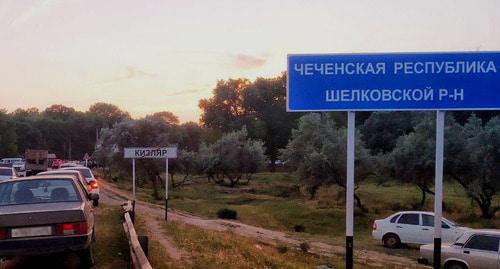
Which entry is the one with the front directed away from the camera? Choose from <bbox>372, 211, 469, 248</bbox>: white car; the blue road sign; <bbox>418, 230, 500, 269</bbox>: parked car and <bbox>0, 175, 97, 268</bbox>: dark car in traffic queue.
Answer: <bbox>0, 175, 97, 268</bbox>: dark car in traffic queue

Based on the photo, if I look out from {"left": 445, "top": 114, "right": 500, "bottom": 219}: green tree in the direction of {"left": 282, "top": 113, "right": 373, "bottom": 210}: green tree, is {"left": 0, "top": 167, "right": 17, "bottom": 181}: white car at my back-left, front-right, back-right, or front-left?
front-left

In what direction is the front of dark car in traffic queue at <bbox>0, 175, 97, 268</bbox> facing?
away from the camera

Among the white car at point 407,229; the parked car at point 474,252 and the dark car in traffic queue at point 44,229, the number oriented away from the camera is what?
1

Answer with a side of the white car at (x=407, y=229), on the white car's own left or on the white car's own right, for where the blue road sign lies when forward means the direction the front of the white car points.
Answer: on the white car's own right

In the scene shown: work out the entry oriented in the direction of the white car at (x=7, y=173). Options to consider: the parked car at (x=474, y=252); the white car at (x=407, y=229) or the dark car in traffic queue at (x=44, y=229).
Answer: the dark car in traffic queue at (x=44, y=229)

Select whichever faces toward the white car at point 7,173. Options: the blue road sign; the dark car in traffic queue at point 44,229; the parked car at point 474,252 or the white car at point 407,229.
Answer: the dark car in traffic queue at point 44,229

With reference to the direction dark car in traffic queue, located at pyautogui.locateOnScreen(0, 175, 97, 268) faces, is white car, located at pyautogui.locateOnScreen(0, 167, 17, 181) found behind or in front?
in front

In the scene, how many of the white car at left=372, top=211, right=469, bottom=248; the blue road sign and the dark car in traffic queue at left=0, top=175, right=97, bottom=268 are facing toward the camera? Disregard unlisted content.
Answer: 1

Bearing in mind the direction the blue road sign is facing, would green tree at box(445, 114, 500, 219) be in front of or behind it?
behind

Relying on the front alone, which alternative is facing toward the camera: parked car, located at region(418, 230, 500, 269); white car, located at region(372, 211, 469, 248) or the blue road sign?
the blue road sign

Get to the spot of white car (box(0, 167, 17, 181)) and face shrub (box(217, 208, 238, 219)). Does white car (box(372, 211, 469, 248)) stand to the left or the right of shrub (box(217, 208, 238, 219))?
right

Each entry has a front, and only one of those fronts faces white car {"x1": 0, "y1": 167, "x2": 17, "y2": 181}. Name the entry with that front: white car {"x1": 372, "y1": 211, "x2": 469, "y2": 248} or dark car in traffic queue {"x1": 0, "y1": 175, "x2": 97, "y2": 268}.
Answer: the dark car in traffic queue

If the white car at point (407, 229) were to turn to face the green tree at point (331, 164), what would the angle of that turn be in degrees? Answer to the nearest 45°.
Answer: approximately 90° to its left

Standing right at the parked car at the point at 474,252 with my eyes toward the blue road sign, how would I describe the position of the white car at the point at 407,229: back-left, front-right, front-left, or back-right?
back-right

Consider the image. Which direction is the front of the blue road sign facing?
toward the camera
